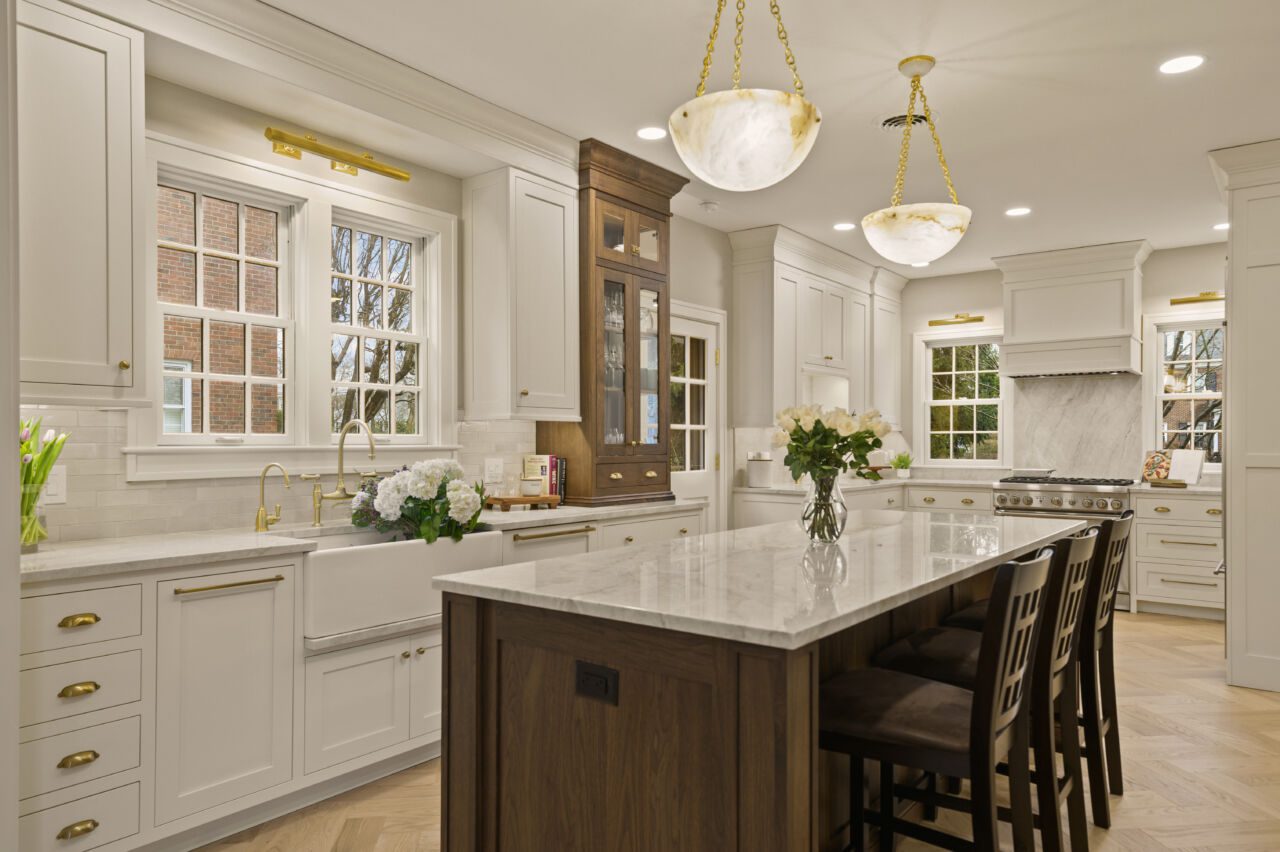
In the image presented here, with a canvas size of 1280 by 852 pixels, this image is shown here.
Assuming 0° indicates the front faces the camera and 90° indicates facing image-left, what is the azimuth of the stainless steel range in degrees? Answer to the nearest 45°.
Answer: approximately 0°

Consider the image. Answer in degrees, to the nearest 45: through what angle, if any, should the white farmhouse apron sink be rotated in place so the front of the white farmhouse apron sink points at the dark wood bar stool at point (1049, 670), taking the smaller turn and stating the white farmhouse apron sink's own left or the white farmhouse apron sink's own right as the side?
0° — it already faces it

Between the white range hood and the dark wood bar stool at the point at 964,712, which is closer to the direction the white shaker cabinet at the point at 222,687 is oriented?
the dark wood bar stool

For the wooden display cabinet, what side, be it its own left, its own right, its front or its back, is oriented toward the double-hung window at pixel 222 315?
right

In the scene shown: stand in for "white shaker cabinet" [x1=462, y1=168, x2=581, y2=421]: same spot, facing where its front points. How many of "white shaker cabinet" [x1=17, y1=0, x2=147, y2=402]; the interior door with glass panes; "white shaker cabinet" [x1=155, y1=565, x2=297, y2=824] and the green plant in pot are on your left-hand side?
2

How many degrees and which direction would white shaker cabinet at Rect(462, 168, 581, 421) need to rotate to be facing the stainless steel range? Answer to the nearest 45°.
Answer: approximately 45° to its left

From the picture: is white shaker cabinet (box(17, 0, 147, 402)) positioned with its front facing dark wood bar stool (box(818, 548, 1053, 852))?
yes

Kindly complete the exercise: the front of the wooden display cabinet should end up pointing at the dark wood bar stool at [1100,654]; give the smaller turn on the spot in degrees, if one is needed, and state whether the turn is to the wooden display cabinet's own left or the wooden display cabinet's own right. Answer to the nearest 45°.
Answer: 0° — it already faces it

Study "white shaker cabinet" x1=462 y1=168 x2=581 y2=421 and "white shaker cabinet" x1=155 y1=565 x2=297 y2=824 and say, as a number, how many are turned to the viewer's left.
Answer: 0

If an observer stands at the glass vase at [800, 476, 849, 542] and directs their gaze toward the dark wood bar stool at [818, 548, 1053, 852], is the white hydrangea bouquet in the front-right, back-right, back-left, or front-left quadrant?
back-right

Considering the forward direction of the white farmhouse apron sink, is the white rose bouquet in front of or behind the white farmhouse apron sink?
in front

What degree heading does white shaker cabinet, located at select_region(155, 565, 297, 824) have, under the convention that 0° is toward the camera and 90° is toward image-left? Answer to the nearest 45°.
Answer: approximately 315°

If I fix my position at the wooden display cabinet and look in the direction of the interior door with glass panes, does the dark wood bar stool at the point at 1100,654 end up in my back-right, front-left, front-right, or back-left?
back-right

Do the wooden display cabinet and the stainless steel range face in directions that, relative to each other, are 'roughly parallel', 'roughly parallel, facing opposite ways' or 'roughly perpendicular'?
roughly perpendicular

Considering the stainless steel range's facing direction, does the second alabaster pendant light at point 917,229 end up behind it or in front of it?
in front
